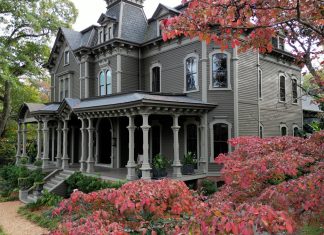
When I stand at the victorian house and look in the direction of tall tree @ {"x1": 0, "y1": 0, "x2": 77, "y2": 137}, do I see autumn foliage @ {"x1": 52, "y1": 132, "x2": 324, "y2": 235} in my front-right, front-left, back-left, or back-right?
back-left

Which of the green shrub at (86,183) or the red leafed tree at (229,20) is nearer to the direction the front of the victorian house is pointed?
the green shrub

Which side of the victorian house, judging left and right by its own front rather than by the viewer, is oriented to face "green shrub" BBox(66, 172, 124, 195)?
front

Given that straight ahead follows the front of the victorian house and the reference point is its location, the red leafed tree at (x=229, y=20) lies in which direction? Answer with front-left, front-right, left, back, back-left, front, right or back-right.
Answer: front-left

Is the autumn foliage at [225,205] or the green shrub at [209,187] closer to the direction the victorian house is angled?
the autumn foliage

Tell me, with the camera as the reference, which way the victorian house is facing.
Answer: facing the viewer and to the left of the viewer

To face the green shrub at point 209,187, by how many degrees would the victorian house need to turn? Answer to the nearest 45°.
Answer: approximately 90° to its left

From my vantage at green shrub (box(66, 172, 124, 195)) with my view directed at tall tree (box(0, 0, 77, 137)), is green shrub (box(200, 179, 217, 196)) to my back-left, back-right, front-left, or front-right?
back-right

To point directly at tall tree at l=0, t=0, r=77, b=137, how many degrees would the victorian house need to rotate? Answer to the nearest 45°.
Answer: approximately 90° to its right

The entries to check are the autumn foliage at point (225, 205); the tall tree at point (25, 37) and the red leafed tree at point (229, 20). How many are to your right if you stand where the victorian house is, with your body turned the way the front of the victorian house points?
1

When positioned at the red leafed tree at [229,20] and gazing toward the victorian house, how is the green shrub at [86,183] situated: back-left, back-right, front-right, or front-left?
front-left
